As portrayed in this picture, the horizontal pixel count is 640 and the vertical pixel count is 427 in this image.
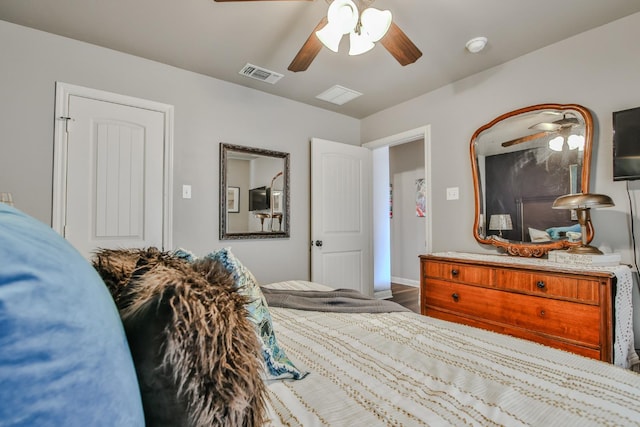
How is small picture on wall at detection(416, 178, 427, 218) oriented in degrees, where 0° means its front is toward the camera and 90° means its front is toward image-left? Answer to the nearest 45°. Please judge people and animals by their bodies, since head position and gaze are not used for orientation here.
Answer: approximately 45°

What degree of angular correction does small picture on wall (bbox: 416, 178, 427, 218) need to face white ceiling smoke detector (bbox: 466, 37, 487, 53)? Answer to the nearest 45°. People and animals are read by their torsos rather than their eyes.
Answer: approximately 45° to its left

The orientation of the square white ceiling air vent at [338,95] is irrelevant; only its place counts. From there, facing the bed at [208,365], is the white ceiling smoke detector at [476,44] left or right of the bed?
left

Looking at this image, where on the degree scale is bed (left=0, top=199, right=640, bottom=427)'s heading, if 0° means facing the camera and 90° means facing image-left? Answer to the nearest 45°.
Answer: approximately 225°

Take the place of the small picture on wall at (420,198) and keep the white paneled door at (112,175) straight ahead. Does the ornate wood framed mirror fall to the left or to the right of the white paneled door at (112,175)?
left

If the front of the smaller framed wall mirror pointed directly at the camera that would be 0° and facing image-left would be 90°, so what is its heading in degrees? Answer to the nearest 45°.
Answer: approximately 315°

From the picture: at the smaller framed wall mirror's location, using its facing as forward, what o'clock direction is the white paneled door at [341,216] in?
The white paneled door is roughly at 10 o'clock from the smaller framed wall mirror.
